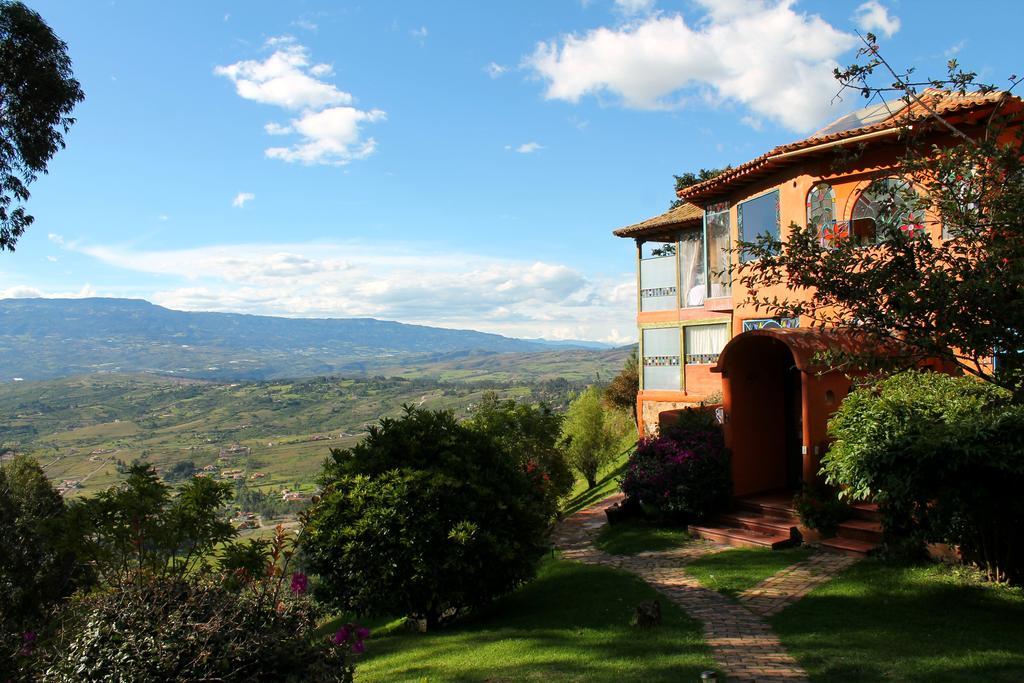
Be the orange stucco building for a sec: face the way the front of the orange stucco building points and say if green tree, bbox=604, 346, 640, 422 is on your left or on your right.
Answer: on your right

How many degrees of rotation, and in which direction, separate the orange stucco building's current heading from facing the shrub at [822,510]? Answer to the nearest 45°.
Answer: approximately 45° to its left

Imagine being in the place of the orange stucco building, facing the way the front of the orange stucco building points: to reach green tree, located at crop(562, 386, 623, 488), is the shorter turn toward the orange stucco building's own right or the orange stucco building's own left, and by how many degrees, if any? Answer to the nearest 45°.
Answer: approximately 90° to the orange stucco building's own right

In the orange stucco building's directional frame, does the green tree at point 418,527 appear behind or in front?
in front

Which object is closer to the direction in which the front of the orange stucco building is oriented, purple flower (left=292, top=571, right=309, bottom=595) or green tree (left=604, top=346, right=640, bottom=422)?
the purple flower

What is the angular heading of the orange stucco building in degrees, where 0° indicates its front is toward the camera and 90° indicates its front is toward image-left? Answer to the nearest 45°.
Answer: approximately 45°

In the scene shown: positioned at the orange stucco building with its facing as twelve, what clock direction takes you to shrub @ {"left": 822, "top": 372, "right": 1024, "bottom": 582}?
The shrub is roughly at 10 o'clock from the orange stucco building.
